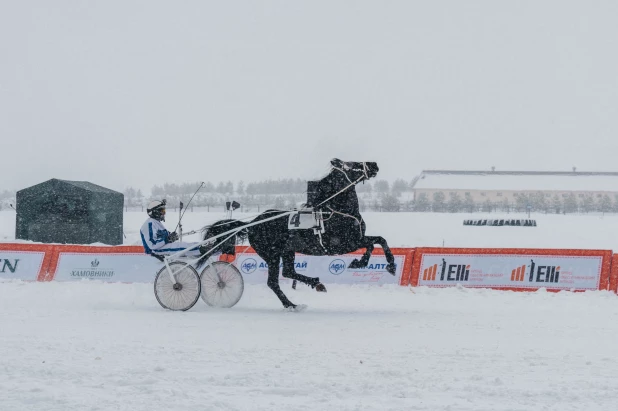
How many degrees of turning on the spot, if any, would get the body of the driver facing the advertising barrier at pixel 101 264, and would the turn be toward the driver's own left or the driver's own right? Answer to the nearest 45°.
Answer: approximately 90° to the driver's own left

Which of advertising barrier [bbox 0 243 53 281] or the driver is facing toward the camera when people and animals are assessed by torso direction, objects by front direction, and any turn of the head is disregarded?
the advertising barrier

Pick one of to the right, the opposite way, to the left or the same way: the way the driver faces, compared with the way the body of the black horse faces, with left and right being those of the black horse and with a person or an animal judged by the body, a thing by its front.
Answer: the same way

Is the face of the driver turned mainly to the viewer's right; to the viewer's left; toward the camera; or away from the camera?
to the viewer's right

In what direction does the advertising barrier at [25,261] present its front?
toward the camera

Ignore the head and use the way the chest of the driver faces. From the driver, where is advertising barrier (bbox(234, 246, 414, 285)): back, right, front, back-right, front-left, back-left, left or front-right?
front-left

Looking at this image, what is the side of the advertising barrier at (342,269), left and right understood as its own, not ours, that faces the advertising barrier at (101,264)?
right

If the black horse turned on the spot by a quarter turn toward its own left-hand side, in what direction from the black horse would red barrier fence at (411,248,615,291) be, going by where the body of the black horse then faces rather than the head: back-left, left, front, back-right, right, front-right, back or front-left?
front-right

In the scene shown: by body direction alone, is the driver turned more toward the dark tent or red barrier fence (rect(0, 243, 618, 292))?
the red barrier fence

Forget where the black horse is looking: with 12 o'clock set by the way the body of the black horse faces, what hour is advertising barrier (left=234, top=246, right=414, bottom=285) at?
The advertising barrier is roughly at 9 o'clock from the black horse.

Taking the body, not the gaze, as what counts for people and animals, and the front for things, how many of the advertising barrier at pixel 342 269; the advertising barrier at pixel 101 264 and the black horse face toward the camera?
2

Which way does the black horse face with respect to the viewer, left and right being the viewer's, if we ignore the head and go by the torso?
facing to the right of the viewer

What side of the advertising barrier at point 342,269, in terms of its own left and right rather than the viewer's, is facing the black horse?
front

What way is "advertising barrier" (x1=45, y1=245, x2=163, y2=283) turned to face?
toward the camera

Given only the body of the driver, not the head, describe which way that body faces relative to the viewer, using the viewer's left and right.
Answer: facing to the right of the viewer

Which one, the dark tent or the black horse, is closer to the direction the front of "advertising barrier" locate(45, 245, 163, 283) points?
the black horse

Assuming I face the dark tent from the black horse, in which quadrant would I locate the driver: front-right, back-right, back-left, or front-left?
front-left

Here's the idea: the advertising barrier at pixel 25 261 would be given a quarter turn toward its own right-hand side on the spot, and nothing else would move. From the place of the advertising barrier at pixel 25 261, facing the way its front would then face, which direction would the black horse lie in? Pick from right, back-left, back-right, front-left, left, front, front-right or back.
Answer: back-left

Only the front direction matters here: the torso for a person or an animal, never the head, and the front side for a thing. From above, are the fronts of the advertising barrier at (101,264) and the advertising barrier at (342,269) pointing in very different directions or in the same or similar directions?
same or similar directions
